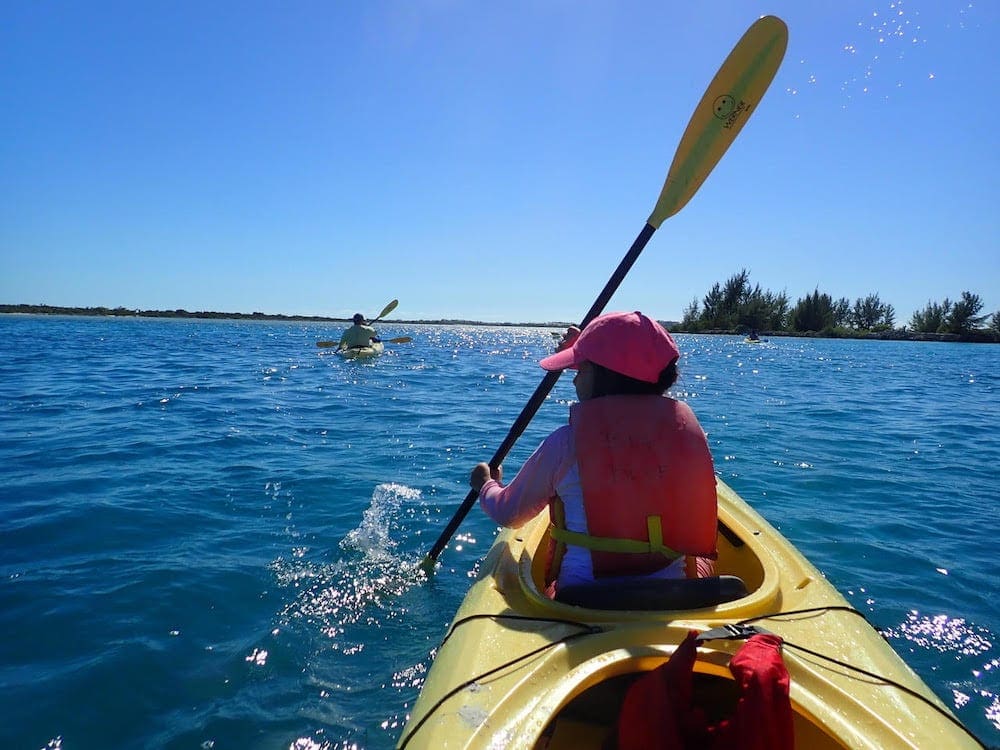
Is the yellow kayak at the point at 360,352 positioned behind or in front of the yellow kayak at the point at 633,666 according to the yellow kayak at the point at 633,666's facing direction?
in front

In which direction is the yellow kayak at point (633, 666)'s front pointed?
away from the camera

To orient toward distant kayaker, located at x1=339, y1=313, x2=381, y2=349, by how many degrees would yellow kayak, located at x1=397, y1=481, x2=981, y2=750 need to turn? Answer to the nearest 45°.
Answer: approximately 45° to its left

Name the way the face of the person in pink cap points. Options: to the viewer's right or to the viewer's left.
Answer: to the viewer's left
